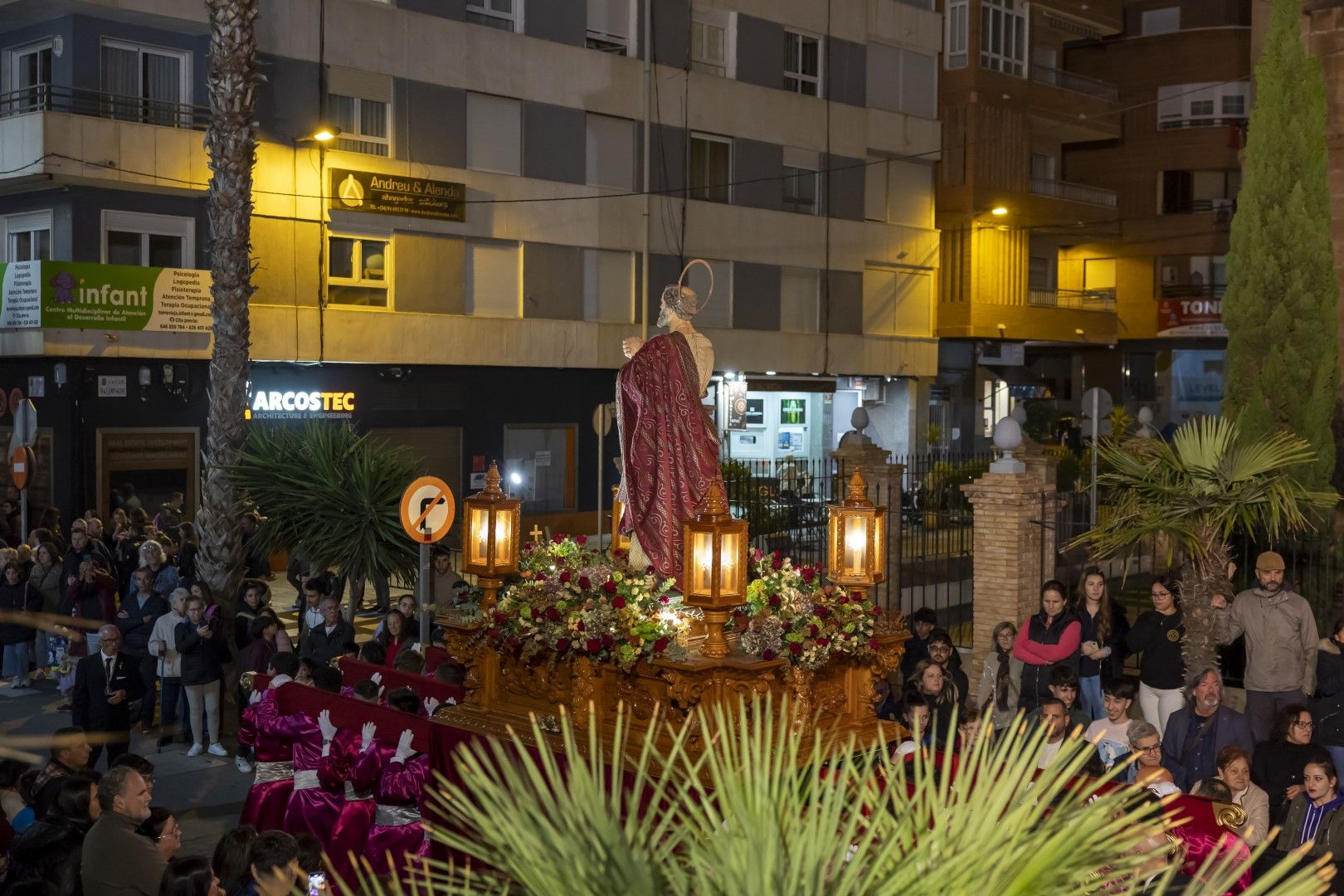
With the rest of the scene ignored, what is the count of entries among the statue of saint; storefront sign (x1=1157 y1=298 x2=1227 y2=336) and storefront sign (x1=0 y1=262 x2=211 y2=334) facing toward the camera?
2

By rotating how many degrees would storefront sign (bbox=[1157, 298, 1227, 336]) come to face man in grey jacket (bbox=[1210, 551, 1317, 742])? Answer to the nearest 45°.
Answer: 0° — it already faces them

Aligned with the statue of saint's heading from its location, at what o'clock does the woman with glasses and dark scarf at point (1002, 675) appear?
The woman with glasses and dark scarf is roughly at 3 o'clock from the statue of saint.

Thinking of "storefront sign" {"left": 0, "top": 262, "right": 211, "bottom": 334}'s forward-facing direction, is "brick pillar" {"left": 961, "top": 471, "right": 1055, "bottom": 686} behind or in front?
in front

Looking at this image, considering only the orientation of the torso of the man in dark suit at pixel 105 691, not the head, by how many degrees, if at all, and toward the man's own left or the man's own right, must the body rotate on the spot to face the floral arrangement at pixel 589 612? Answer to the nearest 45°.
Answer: approximately 45° to the man's own left

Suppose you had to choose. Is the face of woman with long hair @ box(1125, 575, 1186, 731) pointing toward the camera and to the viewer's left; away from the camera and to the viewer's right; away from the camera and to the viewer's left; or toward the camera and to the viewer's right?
toward the camera and to the viewer's left

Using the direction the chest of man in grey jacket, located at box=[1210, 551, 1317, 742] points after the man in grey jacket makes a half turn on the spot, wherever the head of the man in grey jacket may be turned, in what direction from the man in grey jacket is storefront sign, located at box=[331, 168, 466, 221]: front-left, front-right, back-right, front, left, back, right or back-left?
front-left

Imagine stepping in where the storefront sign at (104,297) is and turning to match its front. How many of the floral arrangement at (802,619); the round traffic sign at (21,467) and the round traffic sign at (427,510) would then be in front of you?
3

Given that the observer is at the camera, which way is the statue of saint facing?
facing away from the viewer and to the left of the viewer
